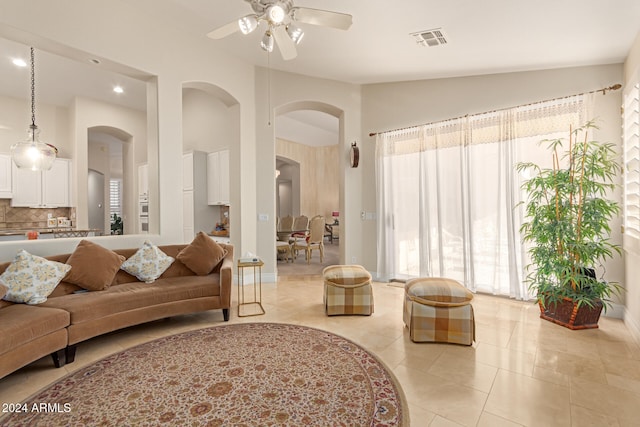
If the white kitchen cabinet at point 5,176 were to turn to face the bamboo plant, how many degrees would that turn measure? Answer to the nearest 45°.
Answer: approximately 45° to its left

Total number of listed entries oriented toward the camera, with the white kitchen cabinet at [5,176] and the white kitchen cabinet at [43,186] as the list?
2

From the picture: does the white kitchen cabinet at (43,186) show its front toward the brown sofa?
yes

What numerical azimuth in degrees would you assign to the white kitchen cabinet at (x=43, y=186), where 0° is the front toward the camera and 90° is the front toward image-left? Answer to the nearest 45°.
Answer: approximately 0°

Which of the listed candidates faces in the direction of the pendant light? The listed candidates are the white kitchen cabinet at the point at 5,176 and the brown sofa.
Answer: the white kitchen cabinet

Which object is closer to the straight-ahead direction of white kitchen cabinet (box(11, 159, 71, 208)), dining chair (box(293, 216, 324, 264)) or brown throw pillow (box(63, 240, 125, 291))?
the brown throw pillow

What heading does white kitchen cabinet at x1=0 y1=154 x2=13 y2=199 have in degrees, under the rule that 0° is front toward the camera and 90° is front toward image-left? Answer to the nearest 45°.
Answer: approximately 0°

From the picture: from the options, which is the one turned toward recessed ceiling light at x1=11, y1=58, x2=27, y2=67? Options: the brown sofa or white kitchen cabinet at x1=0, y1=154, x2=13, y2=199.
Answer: the white kitchen cabinet

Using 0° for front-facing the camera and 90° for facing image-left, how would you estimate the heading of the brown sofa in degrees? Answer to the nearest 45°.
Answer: approximately 315°

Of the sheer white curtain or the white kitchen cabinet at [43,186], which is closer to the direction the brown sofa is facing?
the sheer white curtain

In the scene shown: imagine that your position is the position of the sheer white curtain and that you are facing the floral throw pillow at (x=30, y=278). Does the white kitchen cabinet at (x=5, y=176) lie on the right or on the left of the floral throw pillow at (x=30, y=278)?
right

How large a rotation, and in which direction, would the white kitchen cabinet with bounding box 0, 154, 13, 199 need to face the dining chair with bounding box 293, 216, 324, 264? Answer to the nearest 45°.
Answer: approximately 45° to its left
